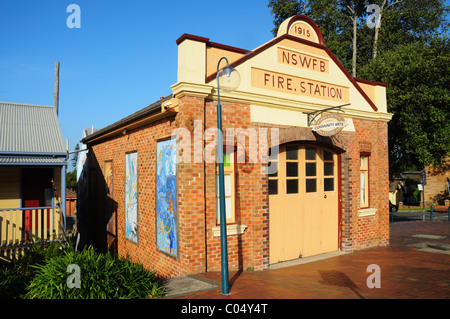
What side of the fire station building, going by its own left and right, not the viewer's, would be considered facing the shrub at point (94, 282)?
right

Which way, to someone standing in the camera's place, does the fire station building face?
facing the viewer and to the right of the viewer

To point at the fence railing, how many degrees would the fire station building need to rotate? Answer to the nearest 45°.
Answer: approximately 135° to its right

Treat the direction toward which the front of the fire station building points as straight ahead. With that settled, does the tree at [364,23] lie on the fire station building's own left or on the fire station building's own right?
on the fire station building's own left

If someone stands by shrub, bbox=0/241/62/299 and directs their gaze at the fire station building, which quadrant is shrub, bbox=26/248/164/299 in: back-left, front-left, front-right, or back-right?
front-right

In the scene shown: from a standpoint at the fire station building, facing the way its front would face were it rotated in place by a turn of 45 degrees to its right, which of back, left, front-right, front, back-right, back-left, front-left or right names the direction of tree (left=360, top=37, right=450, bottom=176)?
back-left
